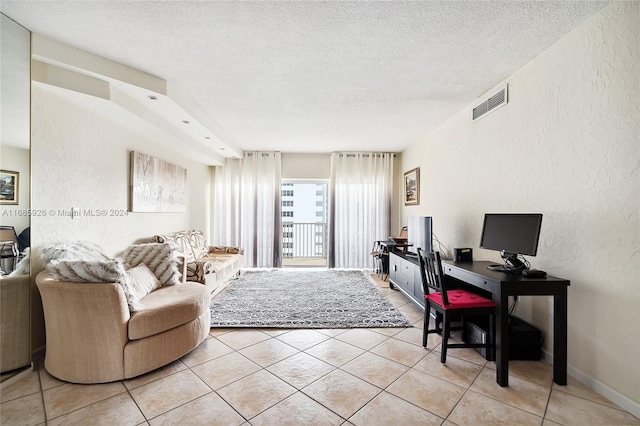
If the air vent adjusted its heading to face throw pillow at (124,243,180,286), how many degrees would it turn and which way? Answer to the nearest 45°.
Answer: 0° — it already faces it

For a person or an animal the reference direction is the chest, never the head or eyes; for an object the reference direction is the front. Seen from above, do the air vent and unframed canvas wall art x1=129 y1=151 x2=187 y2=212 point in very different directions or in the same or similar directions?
very different directions

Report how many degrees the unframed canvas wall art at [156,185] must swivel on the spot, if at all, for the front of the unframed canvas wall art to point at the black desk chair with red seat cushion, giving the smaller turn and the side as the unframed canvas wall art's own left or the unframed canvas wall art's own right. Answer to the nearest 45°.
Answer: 0° — it already faces it

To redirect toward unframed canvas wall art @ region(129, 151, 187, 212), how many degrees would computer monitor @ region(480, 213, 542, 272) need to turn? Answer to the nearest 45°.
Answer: approximately 45° to its right

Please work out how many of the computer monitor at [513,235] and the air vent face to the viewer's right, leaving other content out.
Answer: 0

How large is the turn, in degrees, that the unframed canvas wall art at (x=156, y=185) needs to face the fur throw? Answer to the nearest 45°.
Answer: approximately 45° to its right

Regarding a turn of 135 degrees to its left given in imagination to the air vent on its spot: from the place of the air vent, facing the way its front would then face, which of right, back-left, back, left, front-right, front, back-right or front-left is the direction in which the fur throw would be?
back-right

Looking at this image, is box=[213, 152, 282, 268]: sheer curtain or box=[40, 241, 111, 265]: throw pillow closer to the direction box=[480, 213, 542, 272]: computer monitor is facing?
the throw pillow

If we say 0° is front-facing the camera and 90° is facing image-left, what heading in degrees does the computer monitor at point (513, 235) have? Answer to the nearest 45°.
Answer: approximately 45°

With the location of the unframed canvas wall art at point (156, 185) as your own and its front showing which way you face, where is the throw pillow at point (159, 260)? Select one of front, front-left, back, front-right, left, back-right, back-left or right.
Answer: front-right

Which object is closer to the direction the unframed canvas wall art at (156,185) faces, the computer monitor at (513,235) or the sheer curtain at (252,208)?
the computer monitor

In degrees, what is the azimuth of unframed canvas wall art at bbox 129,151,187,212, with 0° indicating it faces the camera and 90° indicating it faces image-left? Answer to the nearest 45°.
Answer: approximately 315°

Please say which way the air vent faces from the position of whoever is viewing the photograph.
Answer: facing the viewer and to the left of the viewer

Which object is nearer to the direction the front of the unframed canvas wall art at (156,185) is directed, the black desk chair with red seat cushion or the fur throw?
the black desk chair with red seat cushion

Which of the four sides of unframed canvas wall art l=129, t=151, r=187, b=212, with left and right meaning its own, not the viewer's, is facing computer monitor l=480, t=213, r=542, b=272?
front

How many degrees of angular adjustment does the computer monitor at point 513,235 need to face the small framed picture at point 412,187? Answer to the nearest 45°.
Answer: approximately 90° to its right
